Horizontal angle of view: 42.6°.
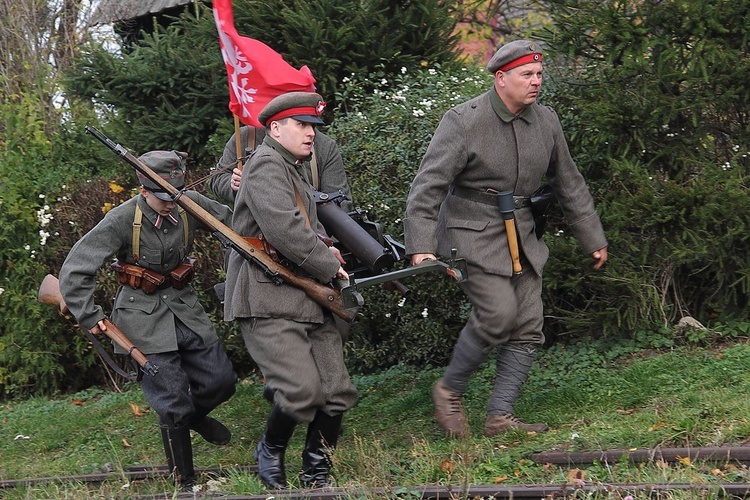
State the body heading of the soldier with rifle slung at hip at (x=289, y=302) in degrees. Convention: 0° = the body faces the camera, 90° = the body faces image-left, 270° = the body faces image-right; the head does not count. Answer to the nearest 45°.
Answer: approximately 315°

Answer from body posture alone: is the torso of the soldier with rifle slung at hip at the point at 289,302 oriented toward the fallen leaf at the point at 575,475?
yes

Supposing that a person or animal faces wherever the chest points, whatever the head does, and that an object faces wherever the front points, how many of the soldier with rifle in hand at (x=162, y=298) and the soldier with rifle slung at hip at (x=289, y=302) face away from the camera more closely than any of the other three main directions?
0

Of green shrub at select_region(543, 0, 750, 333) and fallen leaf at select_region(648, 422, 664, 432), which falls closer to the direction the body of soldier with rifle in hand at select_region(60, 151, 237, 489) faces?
the fallen leaf

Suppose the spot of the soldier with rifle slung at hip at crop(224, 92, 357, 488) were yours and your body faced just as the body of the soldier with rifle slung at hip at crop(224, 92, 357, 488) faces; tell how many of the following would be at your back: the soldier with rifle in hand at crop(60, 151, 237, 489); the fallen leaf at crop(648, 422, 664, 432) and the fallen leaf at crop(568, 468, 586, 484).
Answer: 1

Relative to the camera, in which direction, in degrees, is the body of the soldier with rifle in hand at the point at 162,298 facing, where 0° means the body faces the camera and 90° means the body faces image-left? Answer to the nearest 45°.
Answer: approximately 315°
